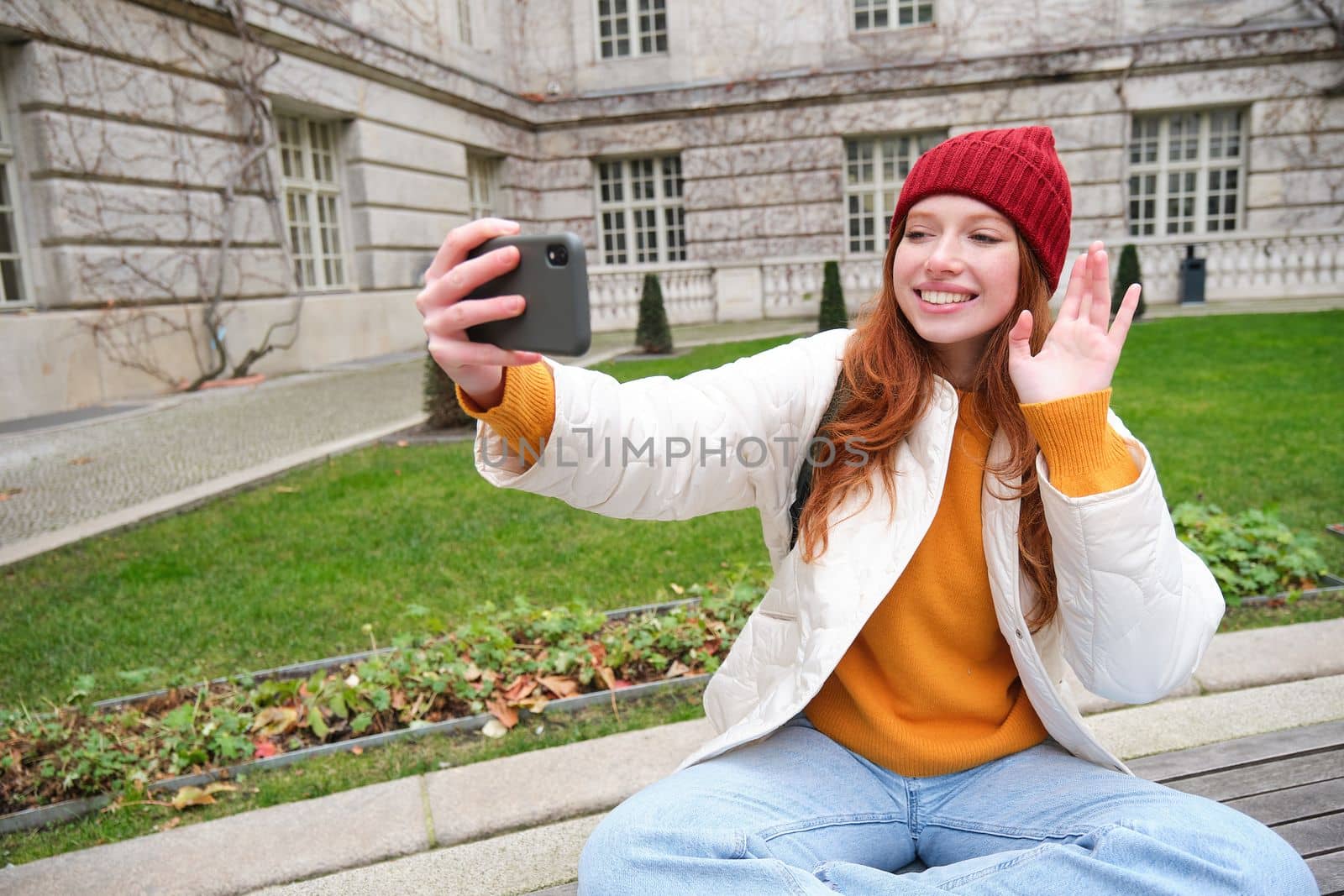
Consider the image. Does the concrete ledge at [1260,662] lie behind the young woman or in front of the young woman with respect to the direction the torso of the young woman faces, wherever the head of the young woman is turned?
behind

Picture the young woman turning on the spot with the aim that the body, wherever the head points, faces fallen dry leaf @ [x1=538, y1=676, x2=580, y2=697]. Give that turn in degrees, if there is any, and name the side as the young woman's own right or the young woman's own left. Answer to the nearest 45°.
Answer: approximately 135° to the young woman's own right

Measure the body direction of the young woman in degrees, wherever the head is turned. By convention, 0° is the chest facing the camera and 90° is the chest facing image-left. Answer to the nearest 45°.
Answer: approximately 0°

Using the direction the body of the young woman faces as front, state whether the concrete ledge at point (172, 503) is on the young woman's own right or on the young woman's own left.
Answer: on the young woman's own right

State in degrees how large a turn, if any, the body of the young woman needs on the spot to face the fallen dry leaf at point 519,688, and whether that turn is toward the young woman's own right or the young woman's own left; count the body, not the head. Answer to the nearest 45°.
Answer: approximately 135° to the young woman's own right

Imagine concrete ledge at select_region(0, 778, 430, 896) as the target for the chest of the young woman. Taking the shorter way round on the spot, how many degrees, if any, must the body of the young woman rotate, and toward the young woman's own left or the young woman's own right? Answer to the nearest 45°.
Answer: approximately 90° to the young woman's own right
